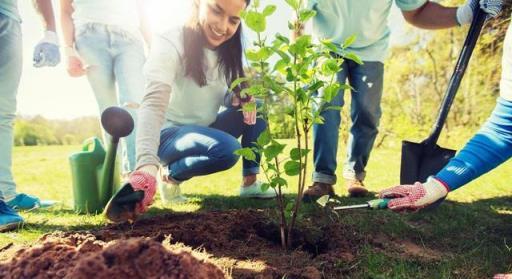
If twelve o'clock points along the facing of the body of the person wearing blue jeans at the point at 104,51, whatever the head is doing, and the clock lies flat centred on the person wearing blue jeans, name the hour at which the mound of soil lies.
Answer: The mound of soil is roughly at 12 o'clock from the person wearing blue jeans.

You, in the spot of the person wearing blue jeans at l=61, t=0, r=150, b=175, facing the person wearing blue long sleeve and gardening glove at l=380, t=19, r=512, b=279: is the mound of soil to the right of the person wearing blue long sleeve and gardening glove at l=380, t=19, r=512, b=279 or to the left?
right

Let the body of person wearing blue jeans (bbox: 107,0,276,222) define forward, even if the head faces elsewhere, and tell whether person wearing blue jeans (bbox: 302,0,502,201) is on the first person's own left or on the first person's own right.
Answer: on the first person's own left

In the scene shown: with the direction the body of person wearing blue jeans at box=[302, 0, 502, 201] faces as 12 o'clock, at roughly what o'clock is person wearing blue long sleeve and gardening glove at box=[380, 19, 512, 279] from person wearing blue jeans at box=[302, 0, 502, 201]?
person wearing blue long sleeve and gardening glove at box=[380, 19, 512, 279] is roughly at 11 o'clock from person wearing blue jeans at box=[302, 0, 502, 201].

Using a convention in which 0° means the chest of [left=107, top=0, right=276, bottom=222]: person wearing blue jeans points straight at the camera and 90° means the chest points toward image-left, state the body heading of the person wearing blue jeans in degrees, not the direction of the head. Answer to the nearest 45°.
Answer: approximately 315°

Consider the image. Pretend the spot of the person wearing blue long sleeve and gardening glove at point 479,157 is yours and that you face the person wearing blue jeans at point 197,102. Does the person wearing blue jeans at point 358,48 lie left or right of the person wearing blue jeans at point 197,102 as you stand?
right

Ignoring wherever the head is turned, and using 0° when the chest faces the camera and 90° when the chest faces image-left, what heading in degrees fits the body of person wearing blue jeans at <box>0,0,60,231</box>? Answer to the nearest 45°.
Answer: approximately 270°

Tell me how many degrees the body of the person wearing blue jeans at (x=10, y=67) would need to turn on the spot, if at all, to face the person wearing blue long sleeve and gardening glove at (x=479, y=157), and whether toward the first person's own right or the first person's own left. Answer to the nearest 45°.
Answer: approximately 45° to the first person's own right

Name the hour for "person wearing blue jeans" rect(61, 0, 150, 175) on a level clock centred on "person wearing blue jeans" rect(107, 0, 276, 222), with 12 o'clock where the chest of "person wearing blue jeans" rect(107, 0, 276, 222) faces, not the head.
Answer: "person wearing blue jeans" rect(61, 0, 150, 175) is roughly at 6 o'clock from "person wearing blue jeans" rect(107, 0, 276, 222).

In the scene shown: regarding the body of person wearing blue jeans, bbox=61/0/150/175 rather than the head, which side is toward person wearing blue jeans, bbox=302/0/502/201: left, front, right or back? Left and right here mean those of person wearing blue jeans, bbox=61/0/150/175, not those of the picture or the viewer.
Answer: left

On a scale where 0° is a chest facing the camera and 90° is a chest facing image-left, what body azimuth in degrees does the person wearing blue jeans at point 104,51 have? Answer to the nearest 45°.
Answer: approximately 0°

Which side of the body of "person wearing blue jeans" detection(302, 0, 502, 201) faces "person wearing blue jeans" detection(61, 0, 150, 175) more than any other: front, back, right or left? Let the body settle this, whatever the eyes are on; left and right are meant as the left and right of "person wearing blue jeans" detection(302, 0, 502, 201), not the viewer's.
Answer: right
